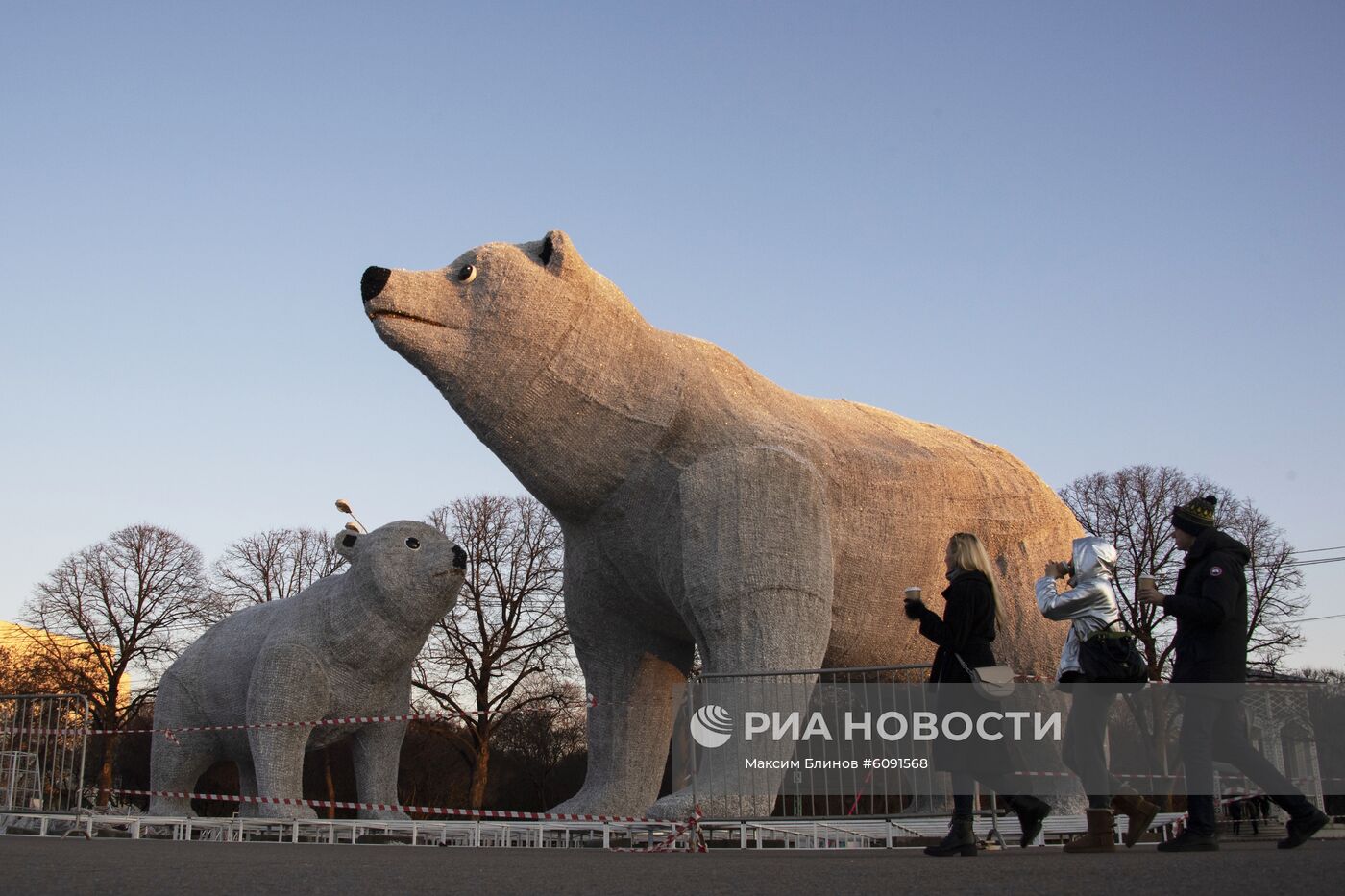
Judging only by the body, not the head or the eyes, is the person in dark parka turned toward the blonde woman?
yes

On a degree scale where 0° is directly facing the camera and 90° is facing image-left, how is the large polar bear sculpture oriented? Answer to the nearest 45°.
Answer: approximately 45°

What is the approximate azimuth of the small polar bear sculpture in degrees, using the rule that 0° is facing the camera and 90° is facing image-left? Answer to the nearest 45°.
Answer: approximately 315°

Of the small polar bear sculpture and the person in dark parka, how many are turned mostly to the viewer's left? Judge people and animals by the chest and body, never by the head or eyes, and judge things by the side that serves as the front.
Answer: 1

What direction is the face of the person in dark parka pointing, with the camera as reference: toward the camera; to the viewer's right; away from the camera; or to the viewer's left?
to the viewer's left

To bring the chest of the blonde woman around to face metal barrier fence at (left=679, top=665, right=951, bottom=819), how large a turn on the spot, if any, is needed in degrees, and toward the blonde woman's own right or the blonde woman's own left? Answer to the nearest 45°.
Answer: approximately 45° to the blonde woman's own right

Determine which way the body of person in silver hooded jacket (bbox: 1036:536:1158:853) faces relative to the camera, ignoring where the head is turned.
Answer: to the viewer's left

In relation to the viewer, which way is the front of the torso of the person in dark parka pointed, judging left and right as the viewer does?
facing to the left of the viewer

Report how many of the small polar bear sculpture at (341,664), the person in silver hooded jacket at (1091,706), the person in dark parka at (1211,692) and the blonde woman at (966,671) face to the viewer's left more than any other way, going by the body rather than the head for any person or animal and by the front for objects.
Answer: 3

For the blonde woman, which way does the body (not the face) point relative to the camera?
to the viewer's left

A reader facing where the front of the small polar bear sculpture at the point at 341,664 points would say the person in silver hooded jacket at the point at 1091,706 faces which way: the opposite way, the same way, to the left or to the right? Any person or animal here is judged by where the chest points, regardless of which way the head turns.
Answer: the opposite way

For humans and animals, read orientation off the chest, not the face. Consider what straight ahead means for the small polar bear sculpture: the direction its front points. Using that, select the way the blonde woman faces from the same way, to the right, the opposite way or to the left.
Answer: the opposite way

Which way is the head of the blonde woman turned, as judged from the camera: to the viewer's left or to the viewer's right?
to the viewer's left

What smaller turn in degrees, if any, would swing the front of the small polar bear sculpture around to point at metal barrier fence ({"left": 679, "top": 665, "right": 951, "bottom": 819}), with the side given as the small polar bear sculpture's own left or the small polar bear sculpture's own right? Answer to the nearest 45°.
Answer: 0° — it already faces it

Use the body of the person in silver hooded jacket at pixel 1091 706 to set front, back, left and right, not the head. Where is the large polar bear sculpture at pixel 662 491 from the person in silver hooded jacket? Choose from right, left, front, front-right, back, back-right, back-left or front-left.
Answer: front-right
